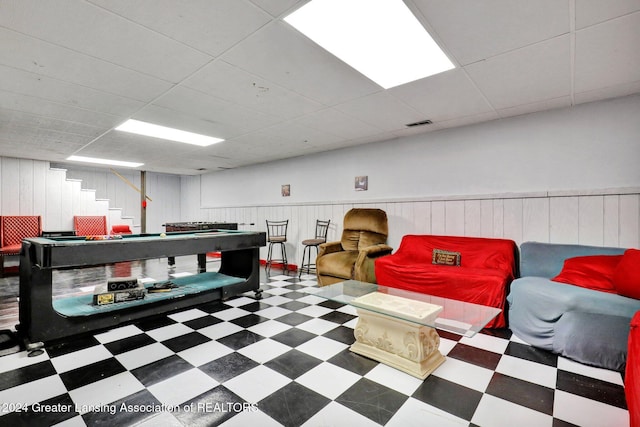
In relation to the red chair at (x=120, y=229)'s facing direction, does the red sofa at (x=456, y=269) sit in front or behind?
in front

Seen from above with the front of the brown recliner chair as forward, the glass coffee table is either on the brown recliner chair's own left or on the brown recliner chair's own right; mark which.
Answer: on the brown recliner chair's own left

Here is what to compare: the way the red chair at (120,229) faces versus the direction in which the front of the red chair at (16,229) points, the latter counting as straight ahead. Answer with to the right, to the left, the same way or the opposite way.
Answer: the same way

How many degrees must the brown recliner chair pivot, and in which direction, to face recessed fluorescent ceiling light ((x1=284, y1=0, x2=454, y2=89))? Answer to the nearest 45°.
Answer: approximately 45° to its left

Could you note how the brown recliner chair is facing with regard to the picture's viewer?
facing the viewer and to the left of the viewer

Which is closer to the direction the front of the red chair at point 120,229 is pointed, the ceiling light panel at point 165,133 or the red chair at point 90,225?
the ceiling light panel

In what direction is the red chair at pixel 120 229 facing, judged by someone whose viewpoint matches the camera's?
facing the viewer

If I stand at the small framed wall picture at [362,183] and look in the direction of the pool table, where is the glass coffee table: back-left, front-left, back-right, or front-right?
front-left

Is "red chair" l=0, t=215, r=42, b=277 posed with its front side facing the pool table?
yes

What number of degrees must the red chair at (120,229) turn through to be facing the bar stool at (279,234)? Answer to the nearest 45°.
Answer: approximately 45° to its left

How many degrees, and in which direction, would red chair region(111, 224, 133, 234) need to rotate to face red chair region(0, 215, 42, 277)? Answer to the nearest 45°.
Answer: approximately 90° to its right

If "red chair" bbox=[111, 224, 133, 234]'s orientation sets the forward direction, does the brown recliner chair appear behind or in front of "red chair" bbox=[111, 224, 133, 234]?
in front

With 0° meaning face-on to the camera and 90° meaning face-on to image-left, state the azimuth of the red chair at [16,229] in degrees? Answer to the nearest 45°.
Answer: approximately 0°

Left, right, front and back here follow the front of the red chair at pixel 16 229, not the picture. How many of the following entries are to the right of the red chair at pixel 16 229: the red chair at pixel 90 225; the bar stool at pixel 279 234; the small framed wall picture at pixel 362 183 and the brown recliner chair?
0

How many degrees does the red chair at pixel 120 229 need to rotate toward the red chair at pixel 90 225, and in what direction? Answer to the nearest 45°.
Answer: approximately 90° to its right
